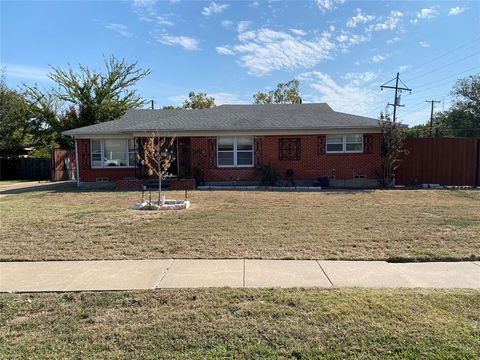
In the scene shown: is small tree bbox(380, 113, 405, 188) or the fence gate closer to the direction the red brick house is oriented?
the small tree

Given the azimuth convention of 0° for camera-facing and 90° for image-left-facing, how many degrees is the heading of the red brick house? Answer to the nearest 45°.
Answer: approximately 0°

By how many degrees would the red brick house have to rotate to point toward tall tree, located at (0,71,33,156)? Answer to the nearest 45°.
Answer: approximately 135° to its right

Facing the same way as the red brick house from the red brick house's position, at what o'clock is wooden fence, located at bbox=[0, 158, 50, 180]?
The wooden fence is roughly at 4 o'clock from the red brick house.

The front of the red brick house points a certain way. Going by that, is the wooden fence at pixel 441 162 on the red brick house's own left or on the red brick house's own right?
on the red brick house's own left

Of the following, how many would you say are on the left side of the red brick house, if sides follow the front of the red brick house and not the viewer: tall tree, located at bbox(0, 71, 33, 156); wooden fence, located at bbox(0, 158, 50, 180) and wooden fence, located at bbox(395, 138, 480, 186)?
1

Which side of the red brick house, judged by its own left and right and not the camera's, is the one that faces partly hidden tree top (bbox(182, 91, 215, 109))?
back

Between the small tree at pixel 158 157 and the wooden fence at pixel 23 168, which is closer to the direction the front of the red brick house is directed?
the small tree

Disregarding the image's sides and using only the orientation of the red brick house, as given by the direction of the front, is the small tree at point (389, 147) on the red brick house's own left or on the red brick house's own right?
on the red brick house's own left

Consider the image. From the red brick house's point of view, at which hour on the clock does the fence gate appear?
The fence gate is roughly at 4 o'clock from the red brick house.
